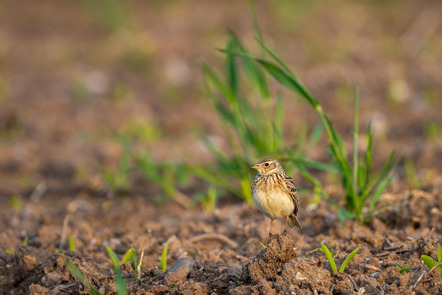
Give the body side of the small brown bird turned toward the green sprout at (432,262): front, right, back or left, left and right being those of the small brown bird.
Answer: left

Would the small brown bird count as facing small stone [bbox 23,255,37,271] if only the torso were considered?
no

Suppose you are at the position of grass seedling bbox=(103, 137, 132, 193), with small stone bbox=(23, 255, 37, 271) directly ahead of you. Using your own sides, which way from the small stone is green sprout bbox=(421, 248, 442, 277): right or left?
left

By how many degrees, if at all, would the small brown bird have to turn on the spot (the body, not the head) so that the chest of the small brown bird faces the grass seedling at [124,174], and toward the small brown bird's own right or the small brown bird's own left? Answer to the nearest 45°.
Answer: approximately 90° to the small brown bird's own right

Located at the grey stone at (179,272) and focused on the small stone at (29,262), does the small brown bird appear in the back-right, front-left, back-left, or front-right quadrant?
back-right

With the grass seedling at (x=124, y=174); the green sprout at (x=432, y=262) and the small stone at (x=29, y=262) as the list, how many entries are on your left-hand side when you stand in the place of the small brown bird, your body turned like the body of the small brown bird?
1

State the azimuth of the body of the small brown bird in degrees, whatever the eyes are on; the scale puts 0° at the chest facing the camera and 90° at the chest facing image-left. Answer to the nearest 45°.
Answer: approximately 45°

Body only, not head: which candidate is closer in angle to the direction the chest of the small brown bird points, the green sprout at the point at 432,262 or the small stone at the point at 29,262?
the small stone
